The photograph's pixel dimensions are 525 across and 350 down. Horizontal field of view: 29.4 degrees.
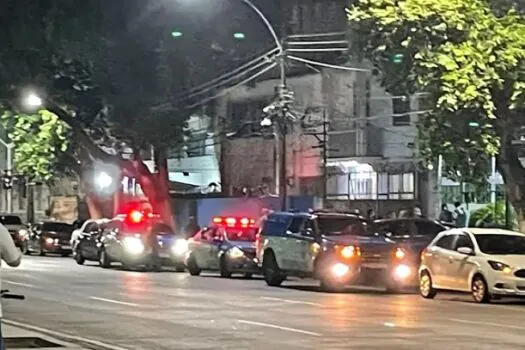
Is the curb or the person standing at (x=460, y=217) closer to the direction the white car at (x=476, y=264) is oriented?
the curb

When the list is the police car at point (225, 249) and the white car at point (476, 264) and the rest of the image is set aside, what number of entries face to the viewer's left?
0

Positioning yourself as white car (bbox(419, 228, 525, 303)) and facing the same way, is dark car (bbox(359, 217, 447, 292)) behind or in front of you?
behind

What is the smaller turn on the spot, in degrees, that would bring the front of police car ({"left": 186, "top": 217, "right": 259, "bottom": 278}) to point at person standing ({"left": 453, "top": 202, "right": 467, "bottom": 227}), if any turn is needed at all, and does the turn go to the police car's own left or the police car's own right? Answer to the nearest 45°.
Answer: approximately 90° to the police car's own left

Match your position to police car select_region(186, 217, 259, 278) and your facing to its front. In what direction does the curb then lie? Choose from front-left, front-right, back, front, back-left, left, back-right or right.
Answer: front-right

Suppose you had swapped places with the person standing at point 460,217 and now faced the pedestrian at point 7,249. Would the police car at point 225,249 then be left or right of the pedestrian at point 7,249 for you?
right
